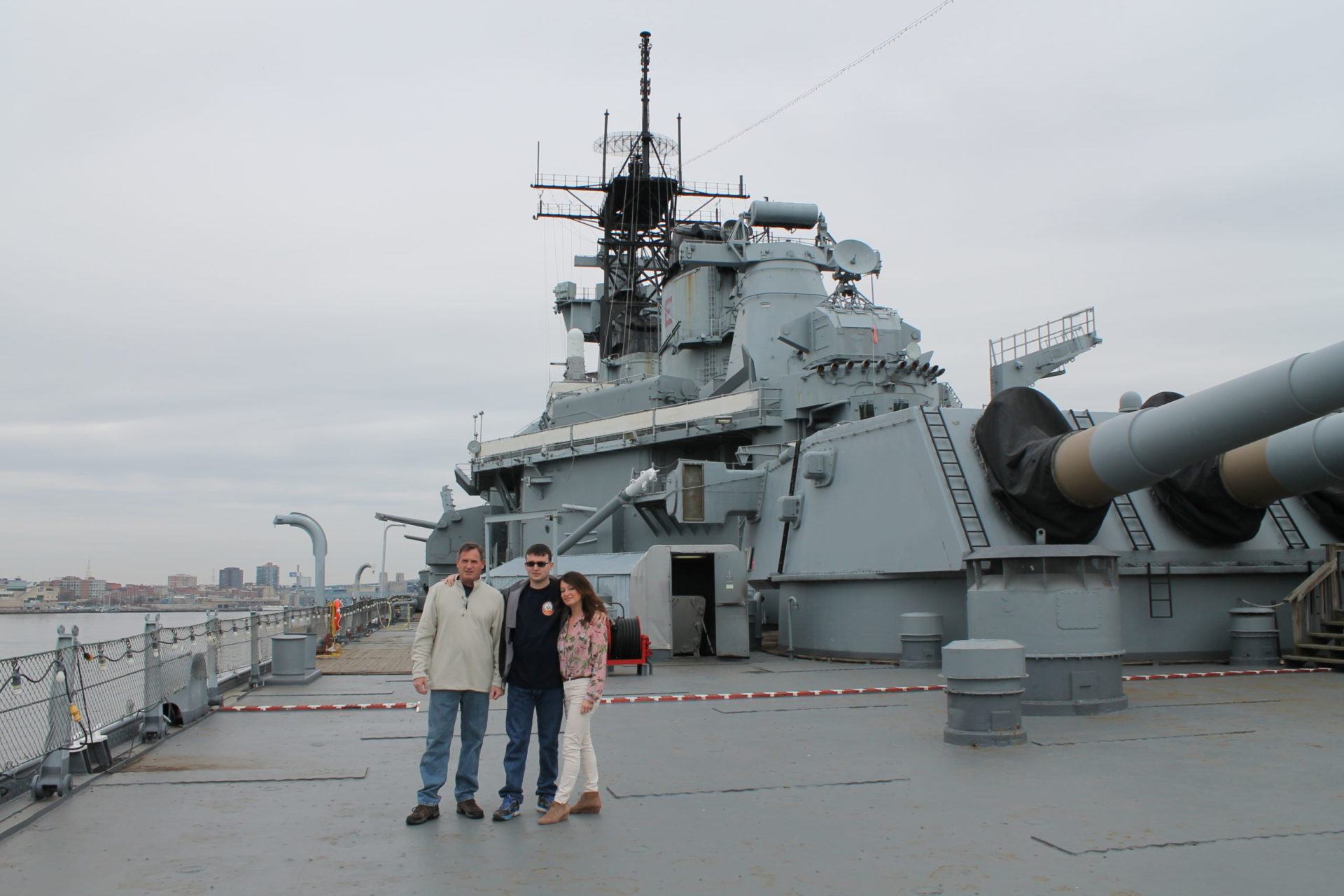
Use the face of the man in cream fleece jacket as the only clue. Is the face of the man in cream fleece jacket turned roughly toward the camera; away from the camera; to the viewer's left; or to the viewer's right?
toward the camera

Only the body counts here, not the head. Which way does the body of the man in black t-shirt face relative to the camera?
toward the camera

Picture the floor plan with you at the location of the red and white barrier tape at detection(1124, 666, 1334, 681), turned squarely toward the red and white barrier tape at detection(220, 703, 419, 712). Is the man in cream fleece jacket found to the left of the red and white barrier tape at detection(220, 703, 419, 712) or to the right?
left

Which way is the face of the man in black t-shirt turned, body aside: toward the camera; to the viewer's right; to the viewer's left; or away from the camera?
toward the camera

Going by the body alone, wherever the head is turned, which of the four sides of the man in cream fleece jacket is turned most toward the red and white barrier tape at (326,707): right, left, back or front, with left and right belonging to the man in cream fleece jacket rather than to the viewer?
back
